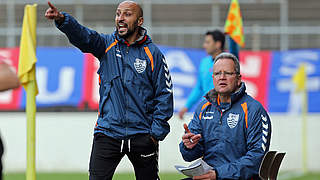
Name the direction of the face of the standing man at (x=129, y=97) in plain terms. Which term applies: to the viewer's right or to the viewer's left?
to the viewer's left

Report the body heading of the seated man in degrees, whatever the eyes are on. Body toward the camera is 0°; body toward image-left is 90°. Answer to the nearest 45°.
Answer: approximately 45°

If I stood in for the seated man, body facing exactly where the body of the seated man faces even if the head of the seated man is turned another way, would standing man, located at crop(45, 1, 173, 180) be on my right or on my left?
on my right

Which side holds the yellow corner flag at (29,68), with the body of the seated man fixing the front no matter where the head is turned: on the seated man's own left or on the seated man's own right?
on the seated man's own right

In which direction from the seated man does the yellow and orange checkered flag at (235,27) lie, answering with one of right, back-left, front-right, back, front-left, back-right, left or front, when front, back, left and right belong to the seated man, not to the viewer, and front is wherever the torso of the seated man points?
back-right

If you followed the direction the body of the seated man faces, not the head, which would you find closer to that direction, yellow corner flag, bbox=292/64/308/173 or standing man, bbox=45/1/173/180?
the standing man

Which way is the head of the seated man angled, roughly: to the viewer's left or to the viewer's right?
to the viewer's left
